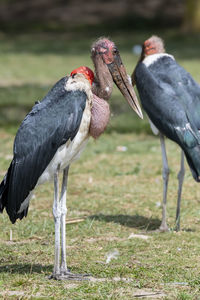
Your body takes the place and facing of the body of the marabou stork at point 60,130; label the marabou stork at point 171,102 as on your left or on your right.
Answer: on your left

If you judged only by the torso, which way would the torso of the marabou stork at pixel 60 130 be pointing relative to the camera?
to the viewer's right

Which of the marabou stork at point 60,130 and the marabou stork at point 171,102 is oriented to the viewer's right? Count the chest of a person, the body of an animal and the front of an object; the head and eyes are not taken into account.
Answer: the marabou stork at point 60,130

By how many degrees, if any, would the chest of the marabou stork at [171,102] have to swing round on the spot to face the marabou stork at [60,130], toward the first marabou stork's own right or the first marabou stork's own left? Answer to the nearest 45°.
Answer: approximately 90° to the first marabou stork's own left

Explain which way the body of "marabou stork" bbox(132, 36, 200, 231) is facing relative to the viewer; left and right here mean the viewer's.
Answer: facing away from the viewer and to the left of the viewer

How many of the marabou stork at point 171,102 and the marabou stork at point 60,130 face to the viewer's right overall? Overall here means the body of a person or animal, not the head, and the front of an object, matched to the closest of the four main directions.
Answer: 1
